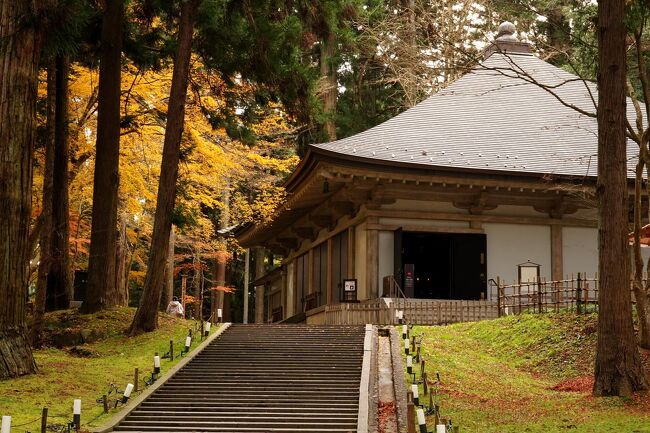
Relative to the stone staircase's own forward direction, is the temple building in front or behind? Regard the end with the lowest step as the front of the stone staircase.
behind

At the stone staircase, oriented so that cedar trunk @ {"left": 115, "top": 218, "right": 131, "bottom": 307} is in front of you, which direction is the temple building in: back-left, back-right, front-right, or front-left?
front-right

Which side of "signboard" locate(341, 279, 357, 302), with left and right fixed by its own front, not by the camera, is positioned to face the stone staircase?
front

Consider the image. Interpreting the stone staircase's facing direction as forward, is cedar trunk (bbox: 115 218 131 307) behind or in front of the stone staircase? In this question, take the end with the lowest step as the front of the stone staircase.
behind

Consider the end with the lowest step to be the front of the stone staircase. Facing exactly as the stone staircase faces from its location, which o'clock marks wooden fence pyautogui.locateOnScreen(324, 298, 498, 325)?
The wooden fence is roughly at 7 o'clock from the stone staircase.

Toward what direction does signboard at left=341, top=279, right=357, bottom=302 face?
toward the camera

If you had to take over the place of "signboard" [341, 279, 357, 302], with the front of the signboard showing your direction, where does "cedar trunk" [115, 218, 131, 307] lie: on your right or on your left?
on your right

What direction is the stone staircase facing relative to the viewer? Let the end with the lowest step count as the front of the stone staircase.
toward the camera

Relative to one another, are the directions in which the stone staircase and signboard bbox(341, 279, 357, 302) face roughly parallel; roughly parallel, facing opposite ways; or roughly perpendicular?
roughly parallel

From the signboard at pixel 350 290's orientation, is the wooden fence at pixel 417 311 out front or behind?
out front

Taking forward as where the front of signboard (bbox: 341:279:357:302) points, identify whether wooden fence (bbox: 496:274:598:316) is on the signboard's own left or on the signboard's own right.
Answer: on the signboard's own left

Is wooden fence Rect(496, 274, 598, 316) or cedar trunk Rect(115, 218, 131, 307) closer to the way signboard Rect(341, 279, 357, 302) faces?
the wooden fence

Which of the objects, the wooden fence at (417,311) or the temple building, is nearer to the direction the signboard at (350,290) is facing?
the wooden fence
